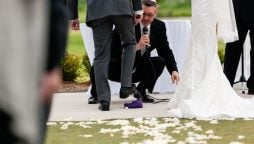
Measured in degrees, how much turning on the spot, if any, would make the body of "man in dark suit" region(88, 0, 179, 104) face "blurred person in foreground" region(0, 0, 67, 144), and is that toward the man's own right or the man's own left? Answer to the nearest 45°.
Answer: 0° — they already face them

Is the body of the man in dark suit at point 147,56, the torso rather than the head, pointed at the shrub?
no

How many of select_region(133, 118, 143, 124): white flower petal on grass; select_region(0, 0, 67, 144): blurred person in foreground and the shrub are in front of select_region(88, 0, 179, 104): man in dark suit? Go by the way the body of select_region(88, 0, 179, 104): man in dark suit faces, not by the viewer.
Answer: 2

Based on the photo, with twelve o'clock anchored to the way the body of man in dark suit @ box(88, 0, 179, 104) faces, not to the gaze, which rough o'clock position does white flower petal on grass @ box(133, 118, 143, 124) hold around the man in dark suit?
The white flower petal on grass is roughly at 12 o'clock from the man in dark suit.

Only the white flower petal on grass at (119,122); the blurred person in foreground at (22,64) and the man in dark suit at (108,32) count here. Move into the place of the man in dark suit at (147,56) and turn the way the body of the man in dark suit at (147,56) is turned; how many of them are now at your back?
0

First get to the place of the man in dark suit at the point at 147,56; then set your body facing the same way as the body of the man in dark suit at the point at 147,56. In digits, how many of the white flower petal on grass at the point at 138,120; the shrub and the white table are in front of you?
1

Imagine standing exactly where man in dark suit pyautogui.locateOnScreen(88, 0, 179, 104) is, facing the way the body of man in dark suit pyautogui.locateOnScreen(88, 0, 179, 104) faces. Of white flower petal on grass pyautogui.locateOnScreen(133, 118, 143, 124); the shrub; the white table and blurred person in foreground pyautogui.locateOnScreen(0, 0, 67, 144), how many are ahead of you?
2

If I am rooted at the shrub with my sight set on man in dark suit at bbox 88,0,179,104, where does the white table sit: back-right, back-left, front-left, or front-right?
front-left

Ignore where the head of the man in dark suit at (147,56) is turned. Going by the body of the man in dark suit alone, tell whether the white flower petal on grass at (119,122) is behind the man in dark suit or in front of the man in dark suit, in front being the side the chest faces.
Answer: in front

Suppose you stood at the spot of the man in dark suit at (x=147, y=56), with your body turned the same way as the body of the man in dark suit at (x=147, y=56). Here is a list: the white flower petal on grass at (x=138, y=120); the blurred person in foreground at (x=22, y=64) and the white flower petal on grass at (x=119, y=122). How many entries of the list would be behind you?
0

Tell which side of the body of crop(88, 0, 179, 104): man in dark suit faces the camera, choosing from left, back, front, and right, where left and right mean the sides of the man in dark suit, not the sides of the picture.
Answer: front

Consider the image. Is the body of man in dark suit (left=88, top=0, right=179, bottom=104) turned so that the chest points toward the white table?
no

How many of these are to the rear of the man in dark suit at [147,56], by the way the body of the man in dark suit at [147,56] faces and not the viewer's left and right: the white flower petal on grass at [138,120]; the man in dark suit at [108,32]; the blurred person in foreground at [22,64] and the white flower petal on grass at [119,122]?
0
